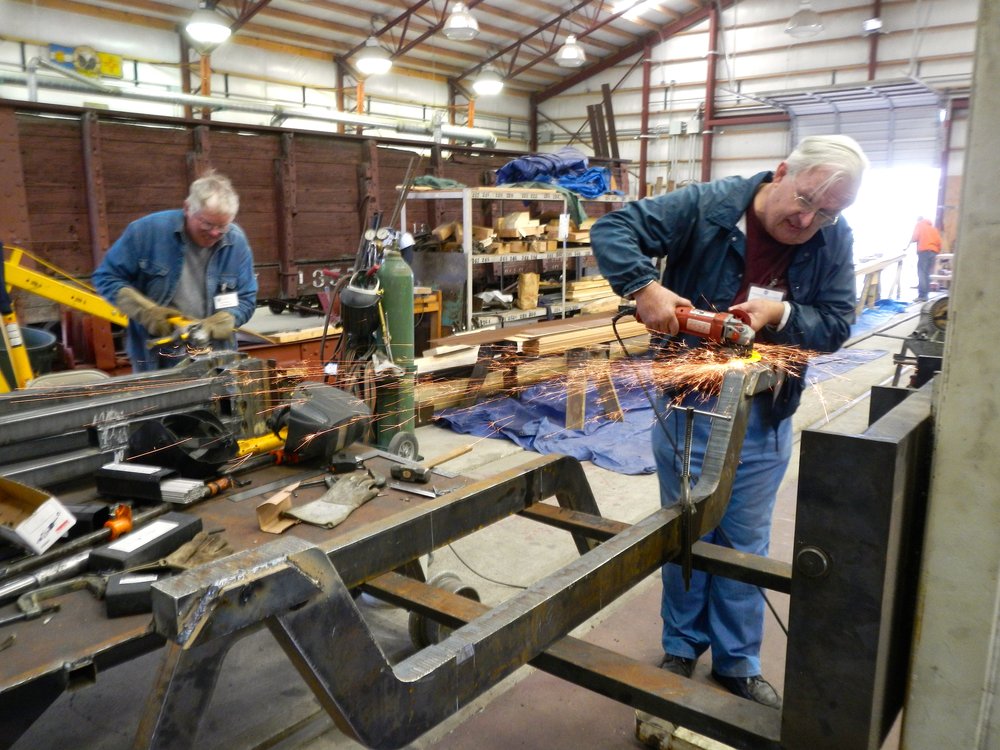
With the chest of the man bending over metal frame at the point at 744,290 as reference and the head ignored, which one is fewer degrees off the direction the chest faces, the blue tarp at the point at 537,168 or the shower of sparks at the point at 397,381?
the shower of sparks

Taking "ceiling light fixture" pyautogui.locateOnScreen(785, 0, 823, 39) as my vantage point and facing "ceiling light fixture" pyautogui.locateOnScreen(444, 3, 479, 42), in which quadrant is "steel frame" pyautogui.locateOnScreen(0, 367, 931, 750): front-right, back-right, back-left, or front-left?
front-left

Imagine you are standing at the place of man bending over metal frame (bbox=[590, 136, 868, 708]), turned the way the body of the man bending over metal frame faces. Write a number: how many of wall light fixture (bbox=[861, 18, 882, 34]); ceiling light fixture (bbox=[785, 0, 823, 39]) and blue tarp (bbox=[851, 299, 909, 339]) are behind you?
3

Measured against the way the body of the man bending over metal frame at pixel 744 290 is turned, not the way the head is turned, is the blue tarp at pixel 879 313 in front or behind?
behind

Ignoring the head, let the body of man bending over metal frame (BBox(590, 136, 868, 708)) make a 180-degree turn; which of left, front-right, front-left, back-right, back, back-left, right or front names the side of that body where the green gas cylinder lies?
front-left

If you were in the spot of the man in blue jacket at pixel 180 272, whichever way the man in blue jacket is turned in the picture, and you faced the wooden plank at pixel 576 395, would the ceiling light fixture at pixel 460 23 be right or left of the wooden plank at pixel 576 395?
left

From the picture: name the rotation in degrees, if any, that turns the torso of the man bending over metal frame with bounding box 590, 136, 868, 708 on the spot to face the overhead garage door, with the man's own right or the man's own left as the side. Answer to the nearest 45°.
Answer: approximately 180°

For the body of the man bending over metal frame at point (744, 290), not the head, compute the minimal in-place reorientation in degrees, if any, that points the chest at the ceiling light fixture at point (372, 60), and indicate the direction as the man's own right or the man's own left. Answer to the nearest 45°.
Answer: approximately 135° to the man's own right

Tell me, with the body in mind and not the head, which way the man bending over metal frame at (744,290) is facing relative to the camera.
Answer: toward the camera

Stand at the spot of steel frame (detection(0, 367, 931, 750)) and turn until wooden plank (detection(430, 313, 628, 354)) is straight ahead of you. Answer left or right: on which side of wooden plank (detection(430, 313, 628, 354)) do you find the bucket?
left

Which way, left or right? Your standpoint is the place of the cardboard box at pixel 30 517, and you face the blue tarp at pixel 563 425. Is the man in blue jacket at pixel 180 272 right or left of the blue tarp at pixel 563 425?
left

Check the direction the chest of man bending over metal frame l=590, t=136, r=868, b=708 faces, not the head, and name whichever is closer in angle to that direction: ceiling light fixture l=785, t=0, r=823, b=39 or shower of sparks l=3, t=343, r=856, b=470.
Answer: the shower of sparks

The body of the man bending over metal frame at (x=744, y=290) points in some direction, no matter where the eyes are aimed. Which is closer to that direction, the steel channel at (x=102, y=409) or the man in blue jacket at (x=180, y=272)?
the steel channel

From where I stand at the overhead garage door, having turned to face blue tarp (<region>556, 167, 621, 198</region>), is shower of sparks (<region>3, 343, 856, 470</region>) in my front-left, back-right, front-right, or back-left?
front-left

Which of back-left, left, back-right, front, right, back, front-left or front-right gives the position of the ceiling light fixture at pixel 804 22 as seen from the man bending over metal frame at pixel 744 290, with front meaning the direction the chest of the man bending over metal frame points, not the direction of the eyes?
back
